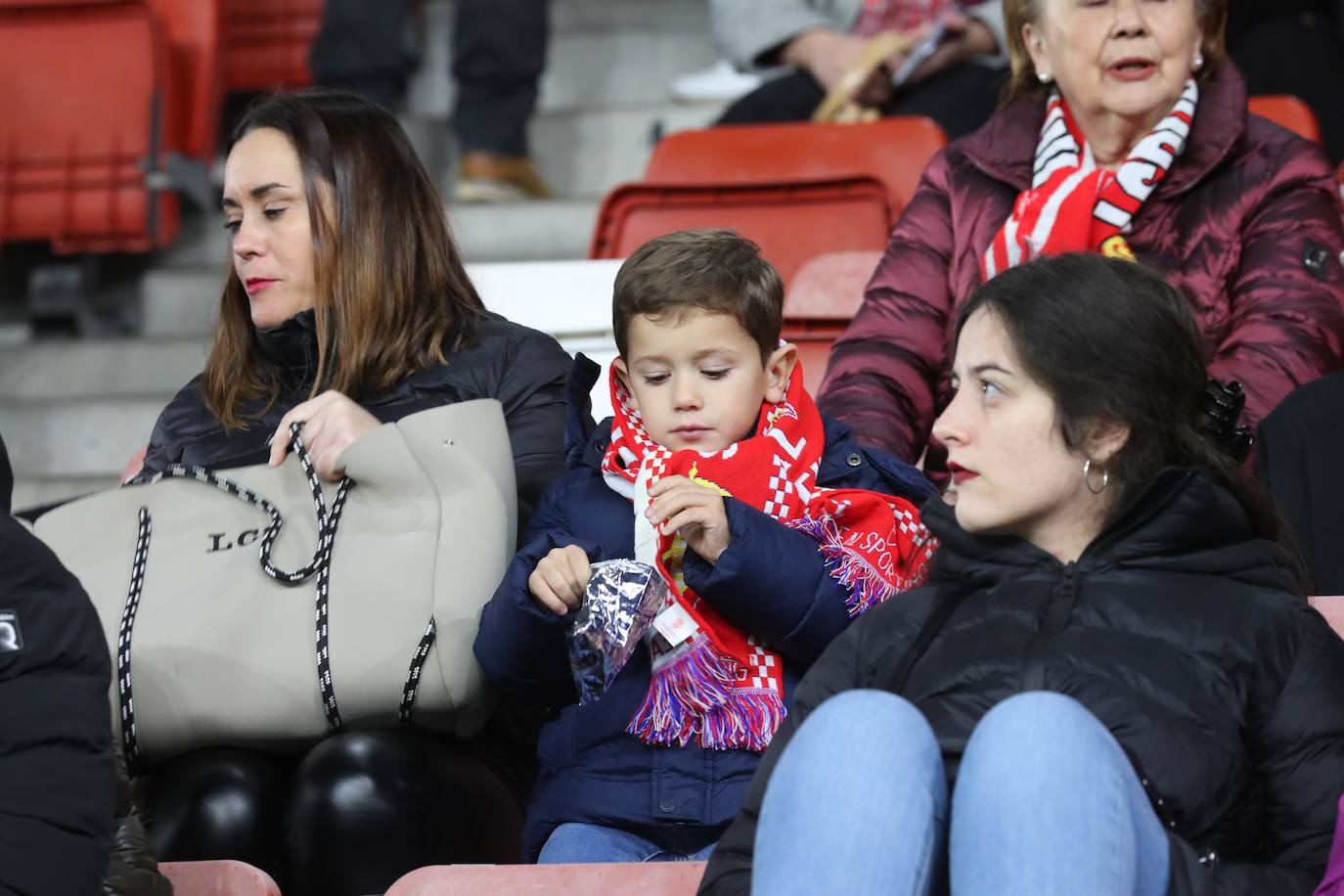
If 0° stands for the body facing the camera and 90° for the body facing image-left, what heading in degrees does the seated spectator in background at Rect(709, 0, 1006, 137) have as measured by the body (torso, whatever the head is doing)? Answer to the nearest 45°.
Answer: approximately 0°

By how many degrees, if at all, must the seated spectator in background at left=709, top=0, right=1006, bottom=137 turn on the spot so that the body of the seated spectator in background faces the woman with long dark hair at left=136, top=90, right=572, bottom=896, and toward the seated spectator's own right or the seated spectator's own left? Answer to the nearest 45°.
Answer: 0° — they already face them

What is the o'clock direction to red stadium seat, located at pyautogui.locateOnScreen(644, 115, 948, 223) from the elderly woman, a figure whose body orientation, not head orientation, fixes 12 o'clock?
The red stadium seat is roughly at 3 o'clock from the elderly woman.

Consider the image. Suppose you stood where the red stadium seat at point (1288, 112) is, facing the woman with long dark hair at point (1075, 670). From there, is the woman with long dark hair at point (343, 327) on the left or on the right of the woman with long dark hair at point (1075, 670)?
right

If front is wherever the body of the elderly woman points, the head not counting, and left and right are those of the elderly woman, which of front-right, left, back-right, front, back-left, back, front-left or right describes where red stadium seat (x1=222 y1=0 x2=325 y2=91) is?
back-right

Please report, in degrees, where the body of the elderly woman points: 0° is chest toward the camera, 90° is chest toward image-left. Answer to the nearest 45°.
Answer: approximately 0°

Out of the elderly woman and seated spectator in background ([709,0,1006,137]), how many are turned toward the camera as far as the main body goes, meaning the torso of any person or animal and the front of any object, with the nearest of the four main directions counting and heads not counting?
2
